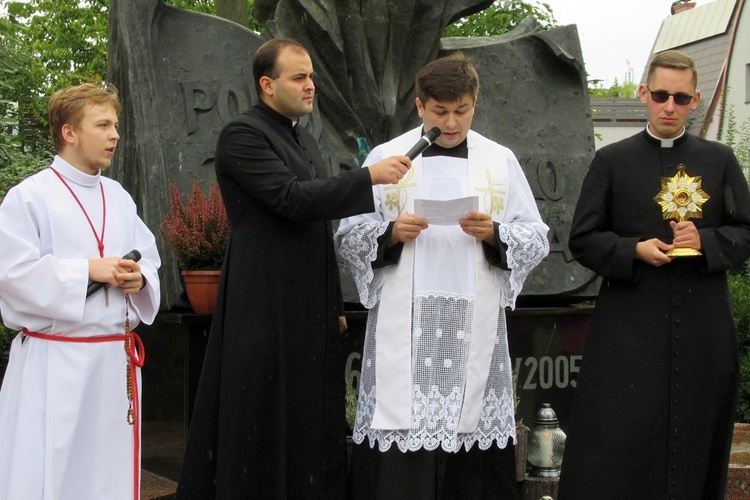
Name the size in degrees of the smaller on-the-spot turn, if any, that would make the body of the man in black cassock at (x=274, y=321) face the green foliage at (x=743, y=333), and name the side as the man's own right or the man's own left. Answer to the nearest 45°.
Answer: approximately 90° to the man's own left

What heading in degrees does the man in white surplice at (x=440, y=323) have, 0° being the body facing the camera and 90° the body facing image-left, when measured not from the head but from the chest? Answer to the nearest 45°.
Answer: approximately 0°

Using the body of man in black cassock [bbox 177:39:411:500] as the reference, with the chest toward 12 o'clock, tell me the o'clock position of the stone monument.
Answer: The stone monument is roughly at 8 o'clock from the man in black cassock.

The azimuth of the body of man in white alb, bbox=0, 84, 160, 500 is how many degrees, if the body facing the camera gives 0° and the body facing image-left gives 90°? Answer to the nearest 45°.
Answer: approximately 315°

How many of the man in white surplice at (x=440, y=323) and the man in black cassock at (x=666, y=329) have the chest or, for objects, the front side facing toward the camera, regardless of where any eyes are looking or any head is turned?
2

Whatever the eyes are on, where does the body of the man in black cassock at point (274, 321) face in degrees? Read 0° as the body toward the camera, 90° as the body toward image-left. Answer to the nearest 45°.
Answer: approximately 315°

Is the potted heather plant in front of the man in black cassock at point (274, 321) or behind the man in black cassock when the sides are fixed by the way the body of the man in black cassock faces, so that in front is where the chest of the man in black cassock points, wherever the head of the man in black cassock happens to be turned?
behind

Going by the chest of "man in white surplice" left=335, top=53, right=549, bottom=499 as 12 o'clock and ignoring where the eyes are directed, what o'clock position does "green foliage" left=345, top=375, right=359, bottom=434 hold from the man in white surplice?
The green foliage is roughly at 5 o'clock from the man in white surplice.

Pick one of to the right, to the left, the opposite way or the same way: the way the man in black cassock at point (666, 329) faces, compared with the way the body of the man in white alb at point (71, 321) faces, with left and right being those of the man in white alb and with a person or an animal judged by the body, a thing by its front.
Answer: to the right

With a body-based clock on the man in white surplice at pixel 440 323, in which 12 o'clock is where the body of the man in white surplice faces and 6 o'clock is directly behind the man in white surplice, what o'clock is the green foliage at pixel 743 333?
The green foliage is roughly at 7 o'clock from the man in white surplice.

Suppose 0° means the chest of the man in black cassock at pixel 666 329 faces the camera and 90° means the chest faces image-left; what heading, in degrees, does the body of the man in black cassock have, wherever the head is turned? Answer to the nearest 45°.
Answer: approximately 0°

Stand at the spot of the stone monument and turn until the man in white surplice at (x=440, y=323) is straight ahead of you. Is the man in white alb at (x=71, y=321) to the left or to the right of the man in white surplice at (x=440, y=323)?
right
